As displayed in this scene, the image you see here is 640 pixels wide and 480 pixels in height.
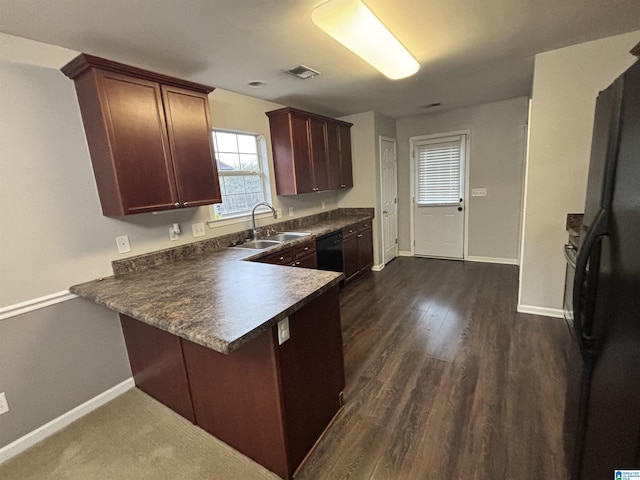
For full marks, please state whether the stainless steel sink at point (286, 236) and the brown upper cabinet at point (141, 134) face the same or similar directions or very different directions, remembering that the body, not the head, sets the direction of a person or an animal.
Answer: same or similar directions

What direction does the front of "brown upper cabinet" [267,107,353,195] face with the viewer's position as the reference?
facing the viewer and to the right of the viewer

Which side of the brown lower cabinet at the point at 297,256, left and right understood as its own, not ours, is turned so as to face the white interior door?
left

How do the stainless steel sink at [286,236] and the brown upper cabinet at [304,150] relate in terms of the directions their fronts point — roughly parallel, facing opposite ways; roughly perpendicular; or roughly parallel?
roughly parallel

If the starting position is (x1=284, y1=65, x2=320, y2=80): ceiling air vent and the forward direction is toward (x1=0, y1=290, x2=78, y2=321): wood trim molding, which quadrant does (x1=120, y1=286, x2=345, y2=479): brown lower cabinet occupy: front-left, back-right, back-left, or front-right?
front-left

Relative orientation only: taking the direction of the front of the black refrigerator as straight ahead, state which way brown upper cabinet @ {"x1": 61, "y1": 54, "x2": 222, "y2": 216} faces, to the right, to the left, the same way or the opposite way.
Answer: the opposite way

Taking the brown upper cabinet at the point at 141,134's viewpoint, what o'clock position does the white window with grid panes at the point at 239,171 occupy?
The white window with grid panes is roughly at 9 o'clock from the brown upper cabinet.

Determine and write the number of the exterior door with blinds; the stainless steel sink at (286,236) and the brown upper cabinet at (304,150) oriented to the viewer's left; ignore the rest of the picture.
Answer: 0

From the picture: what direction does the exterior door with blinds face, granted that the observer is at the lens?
facing the viewer

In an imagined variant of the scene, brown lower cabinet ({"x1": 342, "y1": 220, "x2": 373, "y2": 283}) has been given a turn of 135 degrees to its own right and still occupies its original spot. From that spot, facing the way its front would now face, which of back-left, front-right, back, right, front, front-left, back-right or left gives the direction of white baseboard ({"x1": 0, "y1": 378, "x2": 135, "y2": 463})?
front-left

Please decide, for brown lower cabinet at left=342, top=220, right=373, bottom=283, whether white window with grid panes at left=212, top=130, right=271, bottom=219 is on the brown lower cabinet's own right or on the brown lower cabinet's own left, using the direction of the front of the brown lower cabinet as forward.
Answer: on the brown lower cabinet's own right

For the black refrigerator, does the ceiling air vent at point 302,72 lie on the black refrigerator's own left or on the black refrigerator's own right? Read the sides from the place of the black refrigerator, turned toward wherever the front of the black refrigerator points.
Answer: on the black refrigerator's own right

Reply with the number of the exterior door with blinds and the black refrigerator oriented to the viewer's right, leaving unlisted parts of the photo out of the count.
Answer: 0

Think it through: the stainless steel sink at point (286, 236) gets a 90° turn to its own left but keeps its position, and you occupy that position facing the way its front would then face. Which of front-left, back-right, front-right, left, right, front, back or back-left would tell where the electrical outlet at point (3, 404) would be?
back

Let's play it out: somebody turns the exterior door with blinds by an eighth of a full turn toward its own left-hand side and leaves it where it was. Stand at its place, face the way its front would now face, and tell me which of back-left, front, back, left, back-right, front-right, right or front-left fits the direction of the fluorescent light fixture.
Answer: front-right

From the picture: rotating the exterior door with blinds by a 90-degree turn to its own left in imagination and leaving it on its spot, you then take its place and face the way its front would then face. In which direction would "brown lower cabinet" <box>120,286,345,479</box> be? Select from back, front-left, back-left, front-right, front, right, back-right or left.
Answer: right

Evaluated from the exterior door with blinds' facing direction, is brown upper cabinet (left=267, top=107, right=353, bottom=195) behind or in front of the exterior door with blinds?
in front

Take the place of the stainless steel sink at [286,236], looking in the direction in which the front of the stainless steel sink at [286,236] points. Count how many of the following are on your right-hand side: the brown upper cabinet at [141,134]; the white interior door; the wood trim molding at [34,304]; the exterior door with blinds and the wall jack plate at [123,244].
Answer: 3
